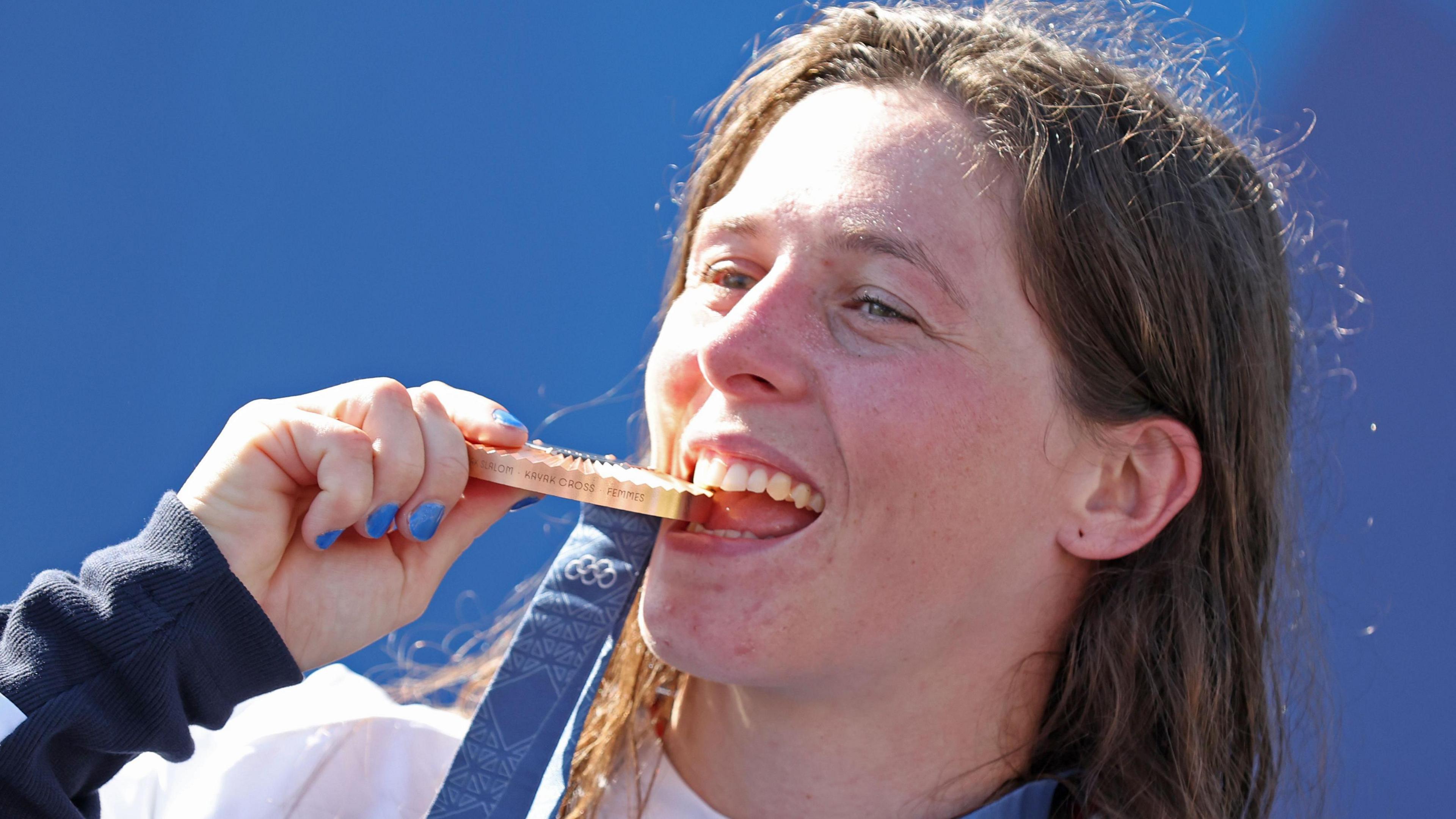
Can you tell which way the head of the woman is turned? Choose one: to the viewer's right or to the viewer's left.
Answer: to the viewer's left

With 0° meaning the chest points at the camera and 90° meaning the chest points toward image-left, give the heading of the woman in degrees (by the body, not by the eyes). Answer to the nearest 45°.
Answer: approximately 45°
